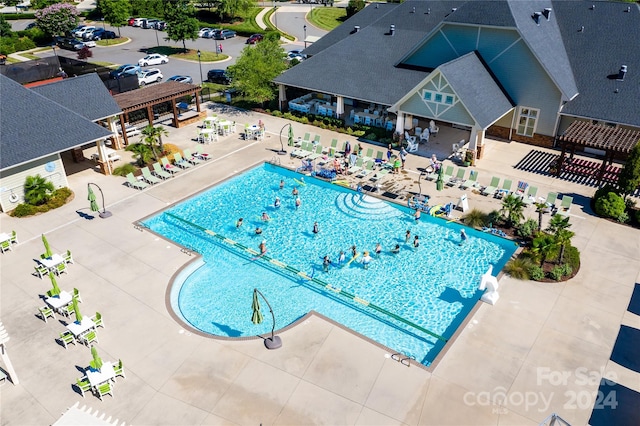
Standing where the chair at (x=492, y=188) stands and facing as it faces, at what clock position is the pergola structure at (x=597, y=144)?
The pergola structure is roughly at 6 o'clock from the chair.

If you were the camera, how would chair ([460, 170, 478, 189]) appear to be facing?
facing the viewer and to the left of the viewer

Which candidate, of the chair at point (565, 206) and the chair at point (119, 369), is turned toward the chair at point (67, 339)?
the chair at point (565, 206)

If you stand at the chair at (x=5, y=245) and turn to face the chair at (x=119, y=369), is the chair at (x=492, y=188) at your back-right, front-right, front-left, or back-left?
front-left

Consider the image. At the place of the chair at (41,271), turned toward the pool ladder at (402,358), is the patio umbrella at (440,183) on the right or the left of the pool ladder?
left

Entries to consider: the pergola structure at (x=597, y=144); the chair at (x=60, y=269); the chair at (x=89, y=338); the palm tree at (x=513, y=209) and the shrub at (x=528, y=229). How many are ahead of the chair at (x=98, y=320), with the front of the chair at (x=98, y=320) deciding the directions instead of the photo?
1

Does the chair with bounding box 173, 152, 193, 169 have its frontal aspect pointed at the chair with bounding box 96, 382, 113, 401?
no

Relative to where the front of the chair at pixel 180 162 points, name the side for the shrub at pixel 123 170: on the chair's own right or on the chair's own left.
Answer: on the chair's own right

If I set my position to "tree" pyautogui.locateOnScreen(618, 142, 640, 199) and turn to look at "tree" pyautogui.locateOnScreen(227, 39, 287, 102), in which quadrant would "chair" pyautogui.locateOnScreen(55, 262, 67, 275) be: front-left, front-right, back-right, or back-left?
front-left

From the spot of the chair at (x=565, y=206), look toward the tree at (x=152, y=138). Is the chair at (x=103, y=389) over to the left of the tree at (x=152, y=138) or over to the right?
left

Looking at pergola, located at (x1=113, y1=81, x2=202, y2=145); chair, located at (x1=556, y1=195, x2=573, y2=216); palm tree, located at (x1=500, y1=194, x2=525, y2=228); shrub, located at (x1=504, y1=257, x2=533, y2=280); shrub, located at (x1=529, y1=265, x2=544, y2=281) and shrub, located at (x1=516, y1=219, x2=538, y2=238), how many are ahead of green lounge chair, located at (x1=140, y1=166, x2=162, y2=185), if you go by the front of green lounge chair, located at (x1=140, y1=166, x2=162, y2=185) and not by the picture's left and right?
5

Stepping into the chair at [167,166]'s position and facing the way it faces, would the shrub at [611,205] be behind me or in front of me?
in front

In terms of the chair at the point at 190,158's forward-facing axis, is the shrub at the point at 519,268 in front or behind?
in front

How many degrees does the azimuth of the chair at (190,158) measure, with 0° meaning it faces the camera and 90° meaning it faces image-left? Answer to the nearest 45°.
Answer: approximately 315°

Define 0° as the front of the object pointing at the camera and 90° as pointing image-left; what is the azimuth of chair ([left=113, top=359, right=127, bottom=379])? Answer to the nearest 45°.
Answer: approximately 45°

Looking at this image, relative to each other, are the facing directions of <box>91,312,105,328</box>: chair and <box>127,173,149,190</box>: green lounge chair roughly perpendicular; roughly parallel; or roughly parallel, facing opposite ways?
roughly perpendicular

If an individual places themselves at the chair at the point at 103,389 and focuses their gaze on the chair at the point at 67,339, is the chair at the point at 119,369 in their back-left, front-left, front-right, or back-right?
front-right

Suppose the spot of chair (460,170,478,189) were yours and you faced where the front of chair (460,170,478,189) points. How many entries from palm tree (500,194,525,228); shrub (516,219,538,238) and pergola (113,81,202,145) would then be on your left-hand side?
2

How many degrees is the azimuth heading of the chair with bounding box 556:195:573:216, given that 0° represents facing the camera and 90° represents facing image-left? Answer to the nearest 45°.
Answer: approximately 45°

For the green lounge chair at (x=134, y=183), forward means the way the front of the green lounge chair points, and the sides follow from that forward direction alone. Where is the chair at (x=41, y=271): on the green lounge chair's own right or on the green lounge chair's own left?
on the green lounge chair's own right

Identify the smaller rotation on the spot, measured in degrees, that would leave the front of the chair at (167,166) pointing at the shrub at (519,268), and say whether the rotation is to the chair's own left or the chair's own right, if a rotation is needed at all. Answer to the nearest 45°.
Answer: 0° — it already faces it

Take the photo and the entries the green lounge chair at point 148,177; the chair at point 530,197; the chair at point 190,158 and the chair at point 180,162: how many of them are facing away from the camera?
0

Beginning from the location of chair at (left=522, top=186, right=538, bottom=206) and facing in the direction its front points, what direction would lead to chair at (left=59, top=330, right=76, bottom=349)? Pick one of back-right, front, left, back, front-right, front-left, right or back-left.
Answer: front
